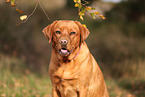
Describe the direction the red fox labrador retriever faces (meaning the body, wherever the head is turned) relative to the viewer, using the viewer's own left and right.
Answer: facing the viewer and to the left of the viewer
